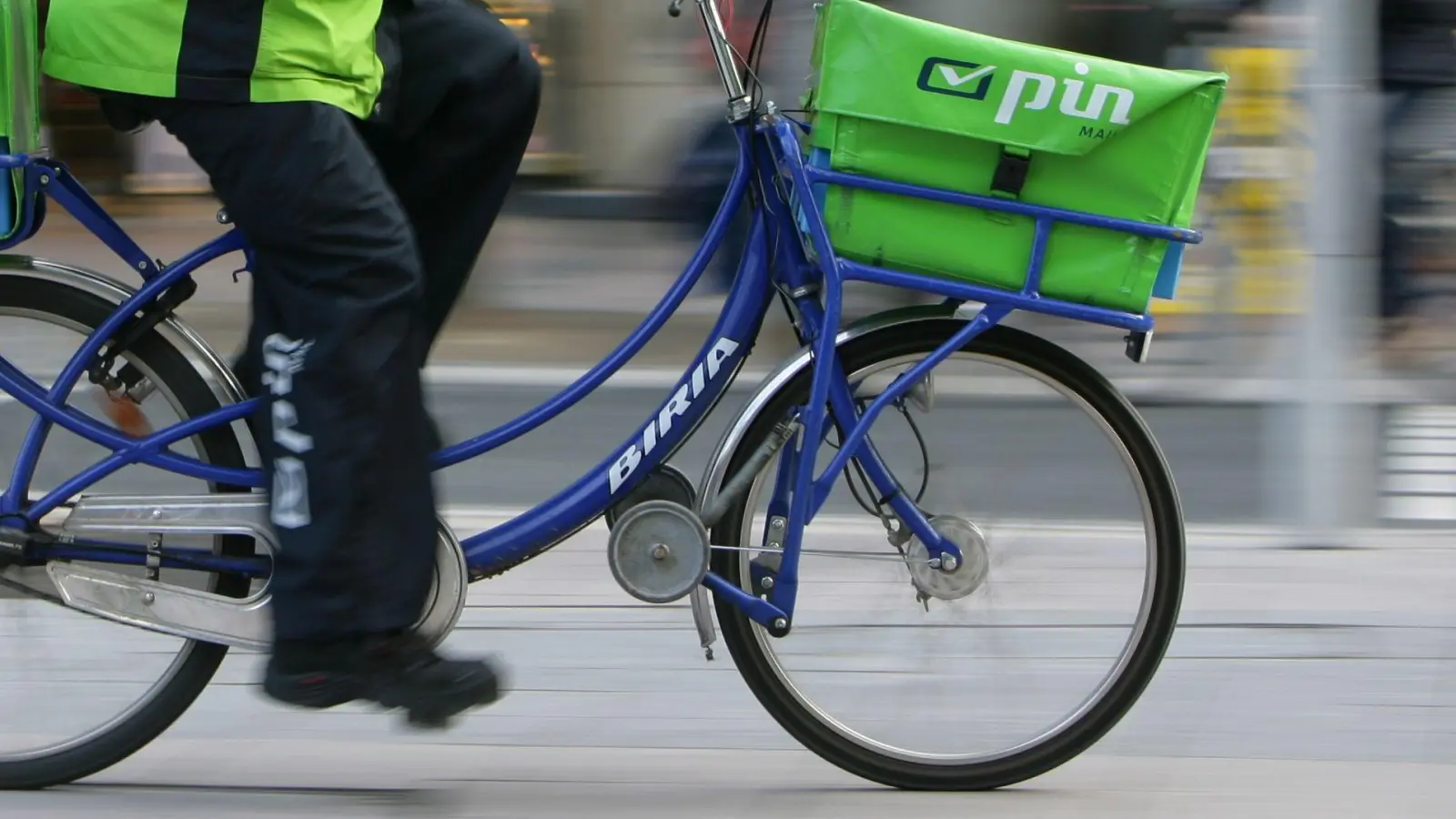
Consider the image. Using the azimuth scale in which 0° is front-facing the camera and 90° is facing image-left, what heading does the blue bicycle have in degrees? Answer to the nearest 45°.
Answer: approximately 270°
